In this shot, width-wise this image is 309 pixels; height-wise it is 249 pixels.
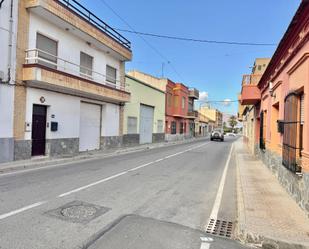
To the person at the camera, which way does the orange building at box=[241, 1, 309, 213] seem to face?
facing to the left of the viewer

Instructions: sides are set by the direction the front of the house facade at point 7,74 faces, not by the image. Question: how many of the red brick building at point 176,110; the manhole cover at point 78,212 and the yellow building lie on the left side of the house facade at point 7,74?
2

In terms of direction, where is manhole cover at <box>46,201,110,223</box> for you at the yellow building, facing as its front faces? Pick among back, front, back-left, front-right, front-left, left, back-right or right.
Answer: front-right

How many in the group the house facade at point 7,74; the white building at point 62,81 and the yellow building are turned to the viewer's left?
0

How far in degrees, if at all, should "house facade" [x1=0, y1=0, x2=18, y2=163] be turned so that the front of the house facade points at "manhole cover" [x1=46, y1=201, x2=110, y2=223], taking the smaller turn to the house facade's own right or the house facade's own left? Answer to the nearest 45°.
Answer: approximately 45° to the house facade's own right

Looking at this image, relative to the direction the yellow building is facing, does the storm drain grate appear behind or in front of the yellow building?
in front

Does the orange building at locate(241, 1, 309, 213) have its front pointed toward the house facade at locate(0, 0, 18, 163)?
yes

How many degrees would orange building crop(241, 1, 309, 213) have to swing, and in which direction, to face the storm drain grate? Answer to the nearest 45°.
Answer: approximately 45° to its left

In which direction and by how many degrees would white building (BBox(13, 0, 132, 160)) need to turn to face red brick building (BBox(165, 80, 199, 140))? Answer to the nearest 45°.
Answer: approximately 90° to its left

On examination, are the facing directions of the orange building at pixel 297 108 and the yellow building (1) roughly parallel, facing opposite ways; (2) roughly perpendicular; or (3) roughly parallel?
roughly parallel, facing opposite ways

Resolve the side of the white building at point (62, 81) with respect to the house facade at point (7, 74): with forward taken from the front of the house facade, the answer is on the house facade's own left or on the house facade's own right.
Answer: on the house facade's own left

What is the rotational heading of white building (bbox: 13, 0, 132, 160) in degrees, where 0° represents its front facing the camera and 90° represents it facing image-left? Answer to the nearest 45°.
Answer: approximately 315°

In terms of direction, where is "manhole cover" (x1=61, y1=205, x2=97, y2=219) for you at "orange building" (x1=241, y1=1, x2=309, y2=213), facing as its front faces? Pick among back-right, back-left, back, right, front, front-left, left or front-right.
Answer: front-left

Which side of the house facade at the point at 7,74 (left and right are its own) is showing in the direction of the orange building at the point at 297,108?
front

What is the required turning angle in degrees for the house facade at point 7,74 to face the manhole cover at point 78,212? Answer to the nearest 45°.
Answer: approximately 45° to its right

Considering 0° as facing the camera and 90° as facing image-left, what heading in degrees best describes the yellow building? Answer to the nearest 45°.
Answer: approximately 315°

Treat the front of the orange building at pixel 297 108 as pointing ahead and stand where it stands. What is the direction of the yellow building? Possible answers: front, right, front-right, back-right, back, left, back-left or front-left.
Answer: front-right

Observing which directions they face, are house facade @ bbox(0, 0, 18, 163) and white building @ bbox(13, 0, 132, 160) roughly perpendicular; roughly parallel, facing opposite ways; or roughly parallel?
roughly parallel
